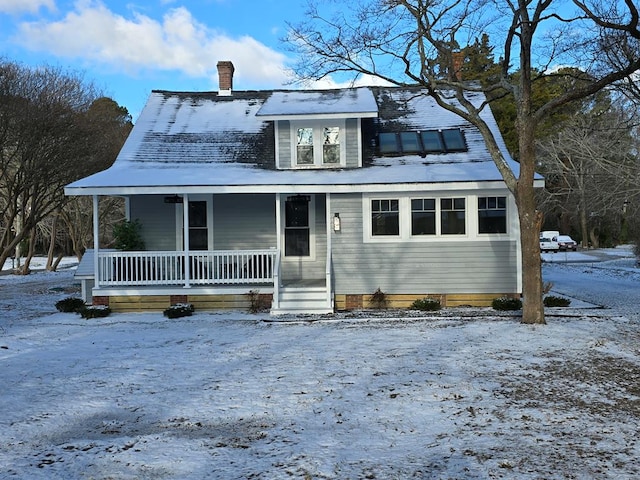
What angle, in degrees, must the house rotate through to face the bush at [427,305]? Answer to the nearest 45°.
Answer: approximately 90° to its left

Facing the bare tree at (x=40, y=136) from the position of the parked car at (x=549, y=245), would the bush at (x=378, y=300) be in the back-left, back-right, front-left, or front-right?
front-left

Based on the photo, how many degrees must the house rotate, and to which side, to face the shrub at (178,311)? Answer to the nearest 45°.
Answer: approximately 90° to its right

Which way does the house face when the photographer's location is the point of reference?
facing the viewer

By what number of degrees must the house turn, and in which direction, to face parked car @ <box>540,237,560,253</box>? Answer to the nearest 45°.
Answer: approximately 135° to its left

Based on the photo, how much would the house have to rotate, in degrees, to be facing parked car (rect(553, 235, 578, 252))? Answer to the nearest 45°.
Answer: approximately 135° to its left

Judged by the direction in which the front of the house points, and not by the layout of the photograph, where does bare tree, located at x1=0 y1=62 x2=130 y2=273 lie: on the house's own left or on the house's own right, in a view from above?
on the house's own right

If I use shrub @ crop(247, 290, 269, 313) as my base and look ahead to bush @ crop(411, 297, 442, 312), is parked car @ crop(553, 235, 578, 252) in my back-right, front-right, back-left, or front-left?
front-left

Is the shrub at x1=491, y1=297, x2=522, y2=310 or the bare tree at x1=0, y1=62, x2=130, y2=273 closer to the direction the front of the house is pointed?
the shrub
